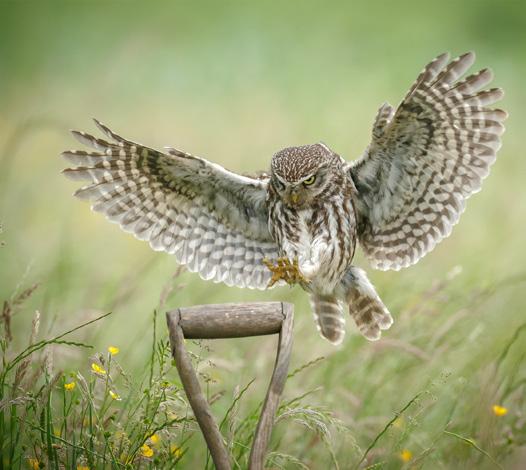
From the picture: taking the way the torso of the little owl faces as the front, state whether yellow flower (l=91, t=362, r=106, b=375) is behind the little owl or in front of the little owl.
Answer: in front

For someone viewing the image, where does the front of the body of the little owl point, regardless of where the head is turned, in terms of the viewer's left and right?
facing the viewer and to the left of the viewer

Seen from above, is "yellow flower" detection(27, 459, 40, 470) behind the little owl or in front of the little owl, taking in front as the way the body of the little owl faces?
in front

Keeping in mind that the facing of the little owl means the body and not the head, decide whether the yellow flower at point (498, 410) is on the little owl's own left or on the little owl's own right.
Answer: on the little owl's own left
